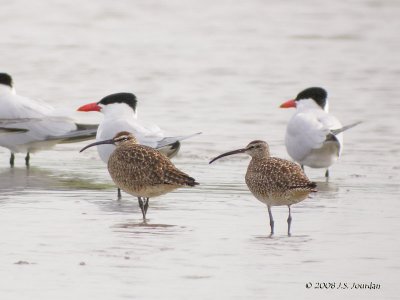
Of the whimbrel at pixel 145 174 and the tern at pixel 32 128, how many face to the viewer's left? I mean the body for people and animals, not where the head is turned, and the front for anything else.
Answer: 2

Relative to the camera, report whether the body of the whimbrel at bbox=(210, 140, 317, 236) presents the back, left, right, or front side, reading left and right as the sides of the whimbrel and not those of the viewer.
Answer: left

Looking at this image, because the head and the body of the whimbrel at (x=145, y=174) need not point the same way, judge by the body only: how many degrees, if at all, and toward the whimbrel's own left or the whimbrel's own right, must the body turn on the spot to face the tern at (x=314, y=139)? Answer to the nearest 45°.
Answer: approximately 135° to the whimbrel's own right

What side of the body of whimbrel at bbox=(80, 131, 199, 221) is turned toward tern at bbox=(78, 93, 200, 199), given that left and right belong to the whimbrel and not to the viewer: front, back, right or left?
right

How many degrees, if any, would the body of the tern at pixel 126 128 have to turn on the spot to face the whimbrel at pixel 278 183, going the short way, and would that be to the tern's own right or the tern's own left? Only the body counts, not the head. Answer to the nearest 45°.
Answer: approximately 135° to the tern's own left

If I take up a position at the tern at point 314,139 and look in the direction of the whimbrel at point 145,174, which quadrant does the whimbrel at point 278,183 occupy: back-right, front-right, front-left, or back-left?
front-left

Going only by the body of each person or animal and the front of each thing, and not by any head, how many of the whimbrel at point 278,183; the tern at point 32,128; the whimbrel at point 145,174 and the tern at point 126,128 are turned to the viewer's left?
4

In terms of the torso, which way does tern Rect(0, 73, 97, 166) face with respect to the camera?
to the viewer's left

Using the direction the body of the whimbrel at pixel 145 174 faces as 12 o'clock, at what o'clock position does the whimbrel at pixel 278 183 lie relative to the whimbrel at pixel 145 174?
the whimbrel at pixel 278 183 is roughly at 7 o'clock from the whimbrel at pixel 145 174.

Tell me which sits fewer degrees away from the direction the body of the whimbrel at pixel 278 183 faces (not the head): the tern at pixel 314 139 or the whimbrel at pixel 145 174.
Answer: the whimbrel

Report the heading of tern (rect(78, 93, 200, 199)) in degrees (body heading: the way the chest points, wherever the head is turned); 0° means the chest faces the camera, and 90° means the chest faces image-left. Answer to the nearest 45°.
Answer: approximately 90°

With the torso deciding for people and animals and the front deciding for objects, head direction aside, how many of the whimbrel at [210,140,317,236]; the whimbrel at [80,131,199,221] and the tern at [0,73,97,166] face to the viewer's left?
3
